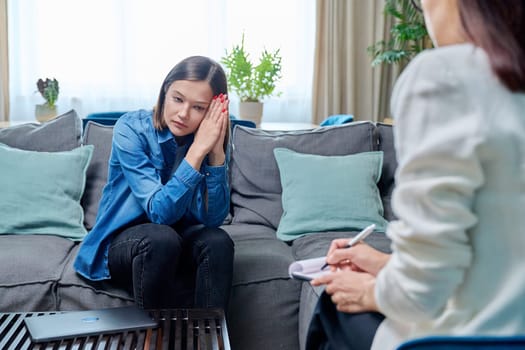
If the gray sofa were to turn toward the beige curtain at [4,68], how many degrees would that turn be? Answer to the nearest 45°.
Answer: approximately 135° to its right

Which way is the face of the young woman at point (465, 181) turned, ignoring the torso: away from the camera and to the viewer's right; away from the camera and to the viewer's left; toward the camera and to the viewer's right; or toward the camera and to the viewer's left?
away from the camera and to the viewer's left

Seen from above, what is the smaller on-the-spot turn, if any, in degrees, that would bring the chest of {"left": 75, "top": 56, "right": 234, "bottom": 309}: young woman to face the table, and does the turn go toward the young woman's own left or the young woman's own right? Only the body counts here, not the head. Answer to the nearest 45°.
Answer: approximately 45° to the young woman's own right

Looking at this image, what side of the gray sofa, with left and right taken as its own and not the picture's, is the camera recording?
front

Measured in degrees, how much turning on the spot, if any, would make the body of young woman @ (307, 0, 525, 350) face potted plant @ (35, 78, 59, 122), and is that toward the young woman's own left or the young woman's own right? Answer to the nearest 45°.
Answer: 0° — they already face it

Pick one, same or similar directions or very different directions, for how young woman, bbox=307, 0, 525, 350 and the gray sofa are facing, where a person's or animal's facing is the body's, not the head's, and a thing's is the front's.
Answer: very different directions

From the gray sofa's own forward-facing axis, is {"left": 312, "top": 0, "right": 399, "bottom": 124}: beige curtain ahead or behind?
behind

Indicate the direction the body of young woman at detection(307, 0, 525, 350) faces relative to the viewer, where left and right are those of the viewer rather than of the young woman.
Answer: facing away from the viewer and to the left of the viewer

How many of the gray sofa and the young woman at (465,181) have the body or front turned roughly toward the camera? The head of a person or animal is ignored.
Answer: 1

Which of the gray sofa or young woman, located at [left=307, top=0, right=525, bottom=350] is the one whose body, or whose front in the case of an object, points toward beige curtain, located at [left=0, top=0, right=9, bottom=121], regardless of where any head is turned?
the young woman

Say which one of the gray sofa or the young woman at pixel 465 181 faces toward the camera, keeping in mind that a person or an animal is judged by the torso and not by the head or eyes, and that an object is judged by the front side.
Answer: the gray sofa

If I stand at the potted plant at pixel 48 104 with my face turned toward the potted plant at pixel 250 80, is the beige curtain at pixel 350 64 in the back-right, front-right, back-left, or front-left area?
front-left

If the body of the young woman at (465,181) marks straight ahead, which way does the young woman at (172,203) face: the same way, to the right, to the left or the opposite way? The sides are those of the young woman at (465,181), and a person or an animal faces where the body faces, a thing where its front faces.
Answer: the opposite way

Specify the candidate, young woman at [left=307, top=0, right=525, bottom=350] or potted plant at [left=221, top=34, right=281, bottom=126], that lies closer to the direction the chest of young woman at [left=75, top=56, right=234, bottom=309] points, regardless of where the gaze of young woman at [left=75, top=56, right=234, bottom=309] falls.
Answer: the young woman

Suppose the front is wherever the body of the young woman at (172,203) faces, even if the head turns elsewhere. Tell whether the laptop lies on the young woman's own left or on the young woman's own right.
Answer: on the young woman's own right
